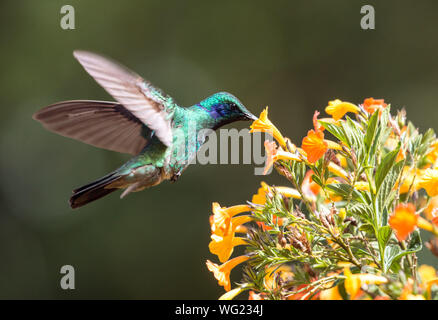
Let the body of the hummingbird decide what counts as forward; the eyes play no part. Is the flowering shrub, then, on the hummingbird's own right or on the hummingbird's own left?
on the hummingbird's own right

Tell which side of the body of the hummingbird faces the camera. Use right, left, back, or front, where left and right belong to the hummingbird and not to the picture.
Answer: right

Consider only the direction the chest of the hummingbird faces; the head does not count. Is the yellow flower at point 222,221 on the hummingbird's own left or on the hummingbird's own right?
on the hummingbird's own right
